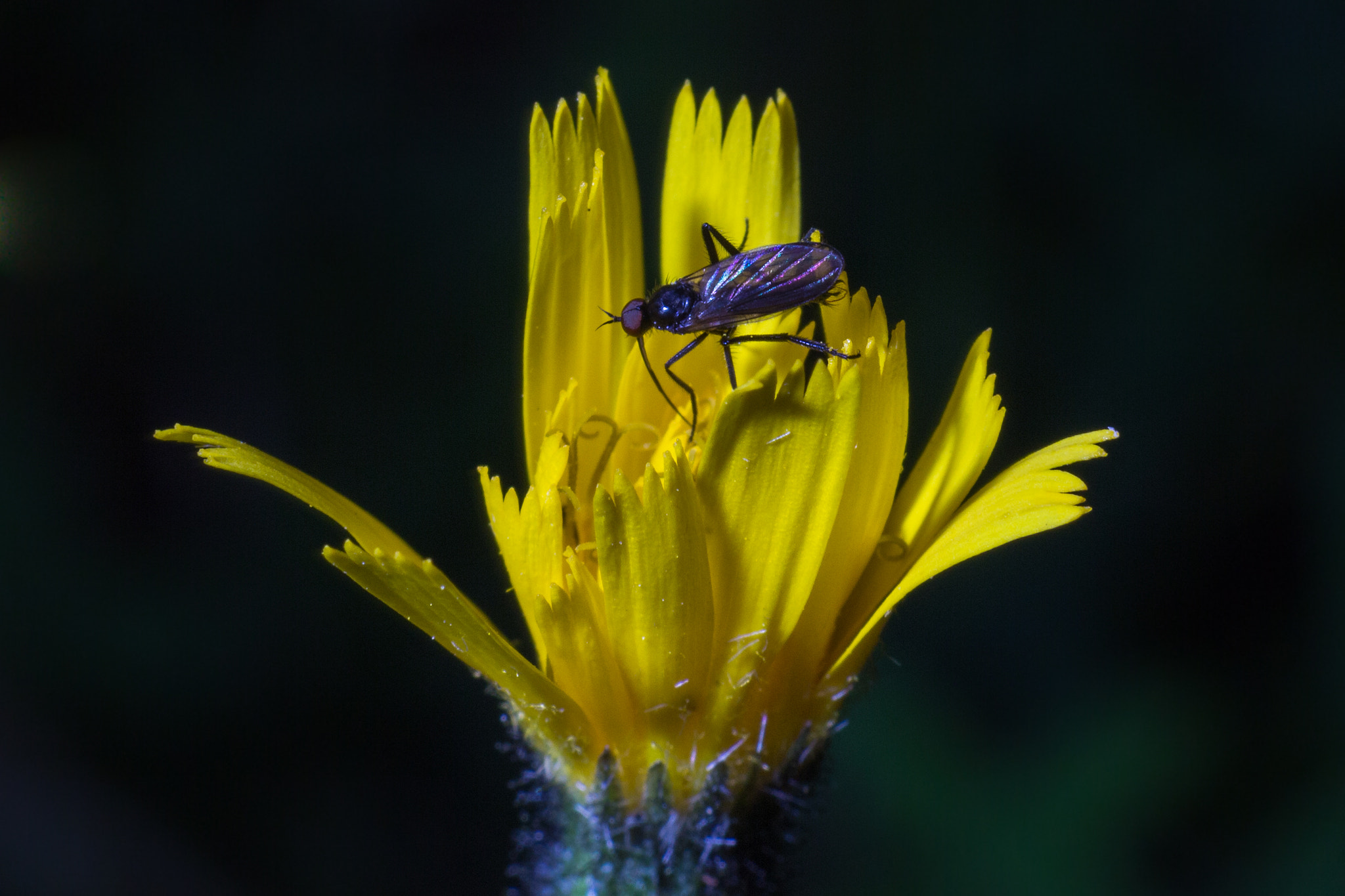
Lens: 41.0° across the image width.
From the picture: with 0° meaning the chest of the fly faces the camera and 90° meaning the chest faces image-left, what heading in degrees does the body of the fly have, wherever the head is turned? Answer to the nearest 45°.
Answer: approximately 90°
